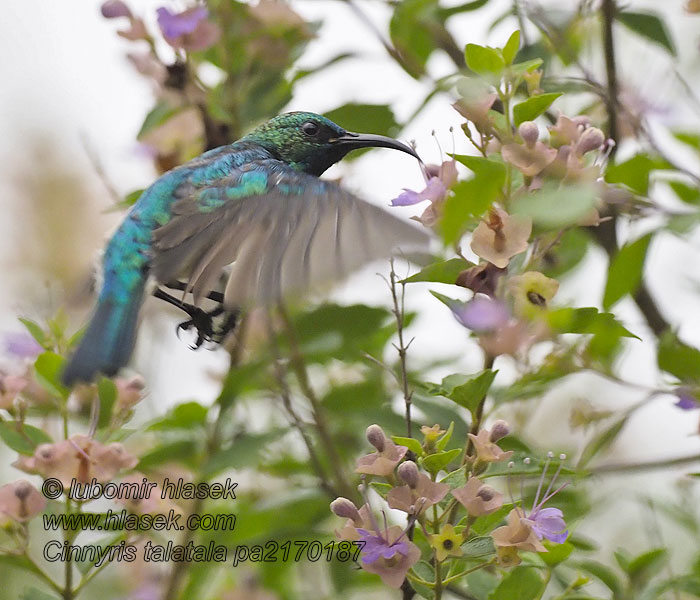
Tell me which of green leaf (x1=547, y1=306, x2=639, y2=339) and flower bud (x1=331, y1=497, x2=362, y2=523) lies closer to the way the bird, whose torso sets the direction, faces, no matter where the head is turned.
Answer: the green leaf

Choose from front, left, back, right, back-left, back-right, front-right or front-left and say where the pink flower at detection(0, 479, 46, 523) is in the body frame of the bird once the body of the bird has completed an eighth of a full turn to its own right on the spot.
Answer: right

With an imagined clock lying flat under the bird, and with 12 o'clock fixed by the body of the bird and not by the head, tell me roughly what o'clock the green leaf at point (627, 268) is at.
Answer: The green leaf is roughly at 1 o'clock from the bird.

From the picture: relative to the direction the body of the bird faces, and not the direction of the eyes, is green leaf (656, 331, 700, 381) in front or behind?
in front

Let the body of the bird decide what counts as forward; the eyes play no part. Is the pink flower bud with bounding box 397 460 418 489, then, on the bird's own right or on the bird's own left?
on the bird's own right

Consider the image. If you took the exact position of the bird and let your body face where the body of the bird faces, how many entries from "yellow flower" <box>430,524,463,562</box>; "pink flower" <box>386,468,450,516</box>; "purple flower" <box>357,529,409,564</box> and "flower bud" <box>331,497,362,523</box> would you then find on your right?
4

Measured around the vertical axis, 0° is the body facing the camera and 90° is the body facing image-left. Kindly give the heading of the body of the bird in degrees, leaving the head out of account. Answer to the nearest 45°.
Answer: approximately 270°
